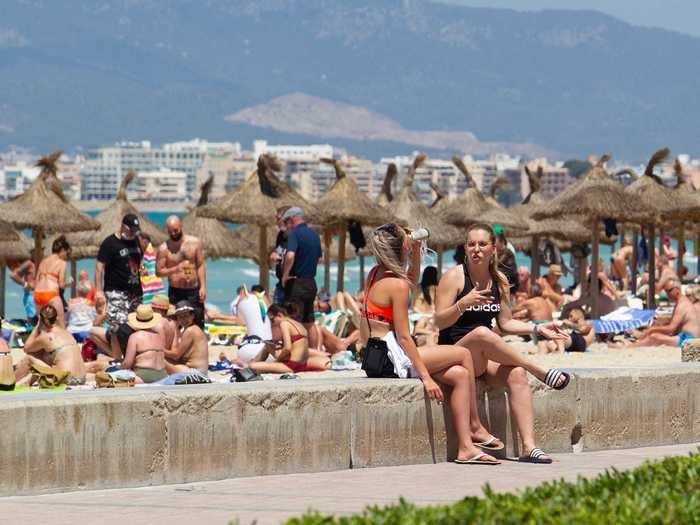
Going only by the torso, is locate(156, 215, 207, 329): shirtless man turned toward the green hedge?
yes

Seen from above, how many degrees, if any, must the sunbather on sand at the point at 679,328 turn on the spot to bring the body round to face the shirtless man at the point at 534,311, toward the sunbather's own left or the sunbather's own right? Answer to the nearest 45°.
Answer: approximately 45° to the sunbather's own right

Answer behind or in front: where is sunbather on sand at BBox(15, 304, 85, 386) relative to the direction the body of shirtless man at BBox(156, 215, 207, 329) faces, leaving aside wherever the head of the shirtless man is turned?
in front

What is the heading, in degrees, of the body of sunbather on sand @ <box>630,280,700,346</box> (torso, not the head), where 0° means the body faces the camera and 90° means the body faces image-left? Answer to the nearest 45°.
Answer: approximately 90°
